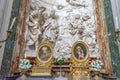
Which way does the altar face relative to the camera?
toward the camera

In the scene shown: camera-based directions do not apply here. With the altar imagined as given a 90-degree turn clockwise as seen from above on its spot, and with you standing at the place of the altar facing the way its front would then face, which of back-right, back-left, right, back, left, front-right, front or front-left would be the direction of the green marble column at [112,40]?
back

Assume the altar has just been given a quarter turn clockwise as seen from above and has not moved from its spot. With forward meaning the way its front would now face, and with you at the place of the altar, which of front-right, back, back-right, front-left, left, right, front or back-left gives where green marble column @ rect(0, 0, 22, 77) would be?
front

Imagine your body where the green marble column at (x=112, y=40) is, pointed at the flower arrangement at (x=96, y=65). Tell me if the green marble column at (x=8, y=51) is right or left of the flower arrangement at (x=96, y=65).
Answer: right
